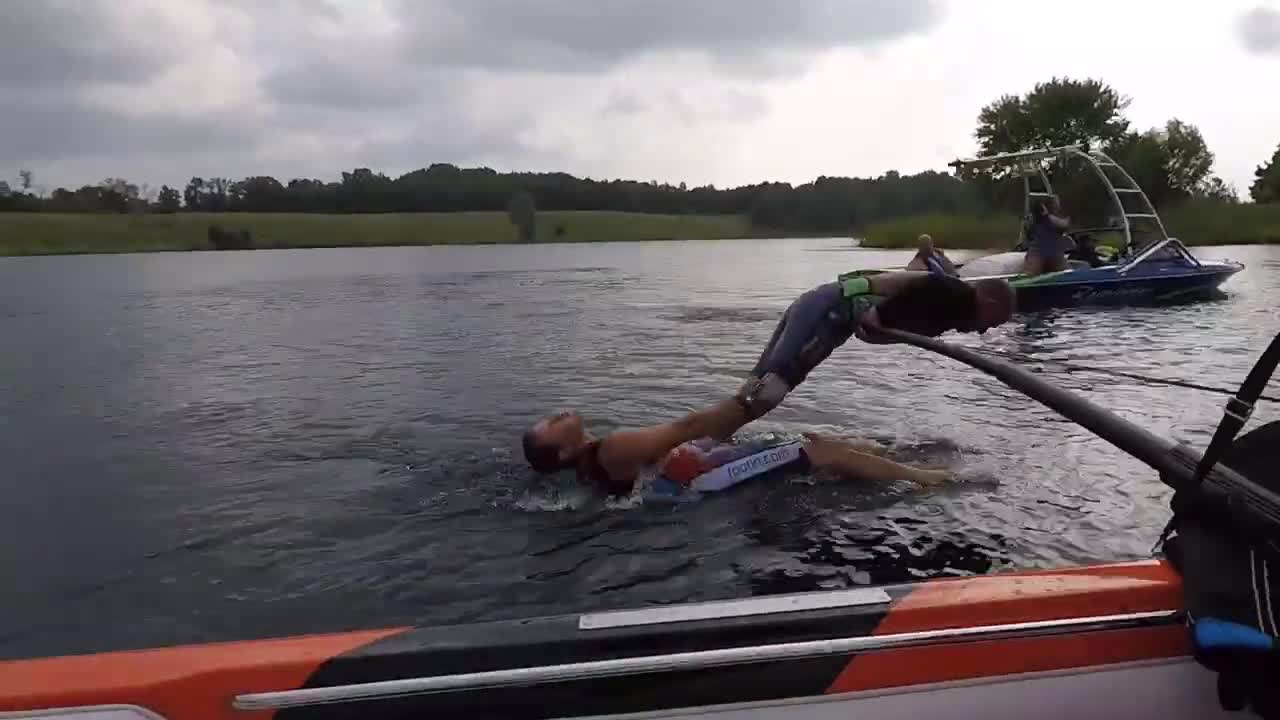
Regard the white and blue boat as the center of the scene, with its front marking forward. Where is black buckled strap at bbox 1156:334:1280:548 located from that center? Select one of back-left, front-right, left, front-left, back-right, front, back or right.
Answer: right

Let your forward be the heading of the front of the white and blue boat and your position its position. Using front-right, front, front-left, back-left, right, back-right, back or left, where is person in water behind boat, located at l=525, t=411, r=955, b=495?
right

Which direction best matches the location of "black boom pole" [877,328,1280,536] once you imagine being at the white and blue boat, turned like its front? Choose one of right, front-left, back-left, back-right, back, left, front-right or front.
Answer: right

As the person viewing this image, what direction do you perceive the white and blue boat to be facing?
facing to the right of the viewer

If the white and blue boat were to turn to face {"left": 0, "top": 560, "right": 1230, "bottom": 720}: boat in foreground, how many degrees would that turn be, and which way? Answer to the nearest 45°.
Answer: approximately 90° to its right

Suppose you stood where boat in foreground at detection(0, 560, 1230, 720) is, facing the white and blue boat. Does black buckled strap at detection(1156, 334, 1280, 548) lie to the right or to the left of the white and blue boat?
right
